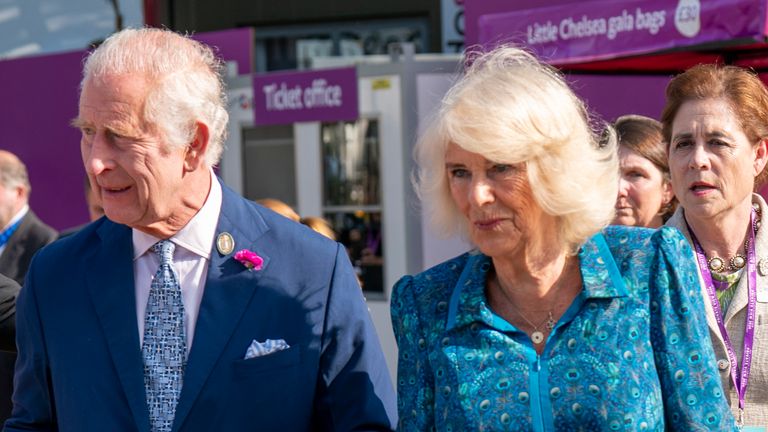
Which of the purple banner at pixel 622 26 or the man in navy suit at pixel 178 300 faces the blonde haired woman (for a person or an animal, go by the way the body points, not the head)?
the purple banner

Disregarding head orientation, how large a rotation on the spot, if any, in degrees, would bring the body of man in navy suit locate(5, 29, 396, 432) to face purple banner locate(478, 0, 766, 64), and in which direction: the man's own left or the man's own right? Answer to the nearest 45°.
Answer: approximately 180°

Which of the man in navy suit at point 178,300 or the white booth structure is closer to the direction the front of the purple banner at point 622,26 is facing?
the man in navy suit

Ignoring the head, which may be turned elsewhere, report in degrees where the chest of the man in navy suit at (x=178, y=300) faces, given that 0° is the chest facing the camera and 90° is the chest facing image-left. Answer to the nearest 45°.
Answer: approximately 45°

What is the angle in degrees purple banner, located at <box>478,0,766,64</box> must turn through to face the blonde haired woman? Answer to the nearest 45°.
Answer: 0° — it already faces them

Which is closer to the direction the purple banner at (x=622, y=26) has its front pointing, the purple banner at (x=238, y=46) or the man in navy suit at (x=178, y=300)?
the man in navy suit

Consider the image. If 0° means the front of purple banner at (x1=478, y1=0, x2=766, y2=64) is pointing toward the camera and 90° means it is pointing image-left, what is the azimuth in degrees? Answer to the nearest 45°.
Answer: approximately 0°

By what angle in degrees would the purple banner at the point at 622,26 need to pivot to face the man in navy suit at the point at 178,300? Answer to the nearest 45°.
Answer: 0° — it already faces them

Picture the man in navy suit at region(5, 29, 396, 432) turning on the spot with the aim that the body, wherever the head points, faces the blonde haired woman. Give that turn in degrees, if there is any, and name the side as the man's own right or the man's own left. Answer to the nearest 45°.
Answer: approximately 90° to the man's own left
